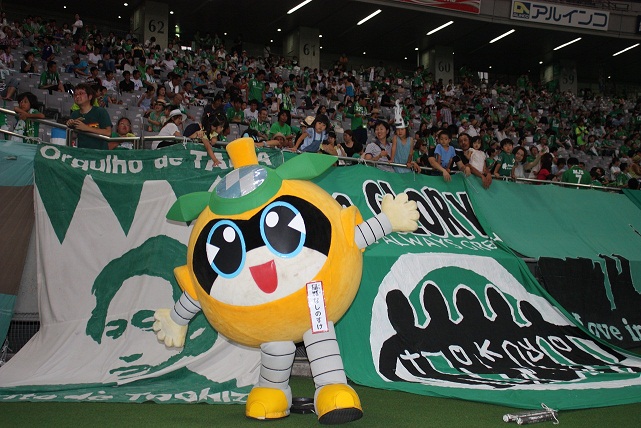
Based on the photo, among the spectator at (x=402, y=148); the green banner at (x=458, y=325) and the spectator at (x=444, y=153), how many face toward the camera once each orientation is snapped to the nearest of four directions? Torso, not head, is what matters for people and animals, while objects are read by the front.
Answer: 3

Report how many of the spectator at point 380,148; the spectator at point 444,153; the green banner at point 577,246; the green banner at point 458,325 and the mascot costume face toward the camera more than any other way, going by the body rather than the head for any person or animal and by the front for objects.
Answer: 5

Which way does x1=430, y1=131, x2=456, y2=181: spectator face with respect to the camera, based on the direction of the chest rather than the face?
toward the camera

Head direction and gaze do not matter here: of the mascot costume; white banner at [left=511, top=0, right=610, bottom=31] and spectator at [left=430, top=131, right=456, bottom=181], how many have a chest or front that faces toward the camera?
3

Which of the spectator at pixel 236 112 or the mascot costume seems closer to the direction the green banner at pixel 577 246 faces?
the mascot costume

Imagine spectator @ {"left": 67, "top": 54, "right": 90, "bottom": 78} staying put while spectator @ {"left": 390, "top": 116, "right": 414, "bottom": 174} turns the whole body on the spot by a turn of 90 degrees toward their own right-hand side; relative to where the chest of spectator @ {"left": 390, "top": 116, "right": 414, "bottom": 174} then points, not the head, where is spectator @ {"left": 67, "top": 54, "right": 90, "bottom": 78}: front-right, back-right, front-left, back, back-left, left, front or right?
front-right

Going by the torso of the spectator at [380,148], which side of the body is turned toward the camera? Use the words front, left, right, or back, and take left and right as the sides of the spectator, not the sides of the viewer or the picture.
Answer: front

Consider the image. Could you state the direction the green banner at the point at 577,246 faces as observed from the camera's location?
facing the viewer

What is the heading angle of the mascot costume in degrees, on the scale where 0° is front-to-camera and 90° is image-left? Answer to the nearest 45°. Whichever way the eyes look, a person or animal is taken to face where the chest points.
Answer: approximately 0°

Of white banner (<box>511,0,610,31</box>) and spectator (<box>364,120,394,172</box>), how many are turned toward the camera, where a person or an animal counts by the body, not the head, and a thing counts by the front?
2

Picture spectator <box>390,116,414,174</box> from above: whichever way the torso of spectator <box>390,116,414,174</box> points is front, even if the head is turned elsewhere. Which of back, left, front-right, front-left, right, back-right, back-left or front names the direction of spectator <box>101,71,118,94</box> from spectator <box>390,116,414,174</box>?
back-right

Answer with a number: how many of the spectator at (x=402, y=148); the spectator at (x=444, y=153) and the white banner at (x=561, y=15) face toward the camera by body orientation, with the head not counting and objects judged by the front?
3
